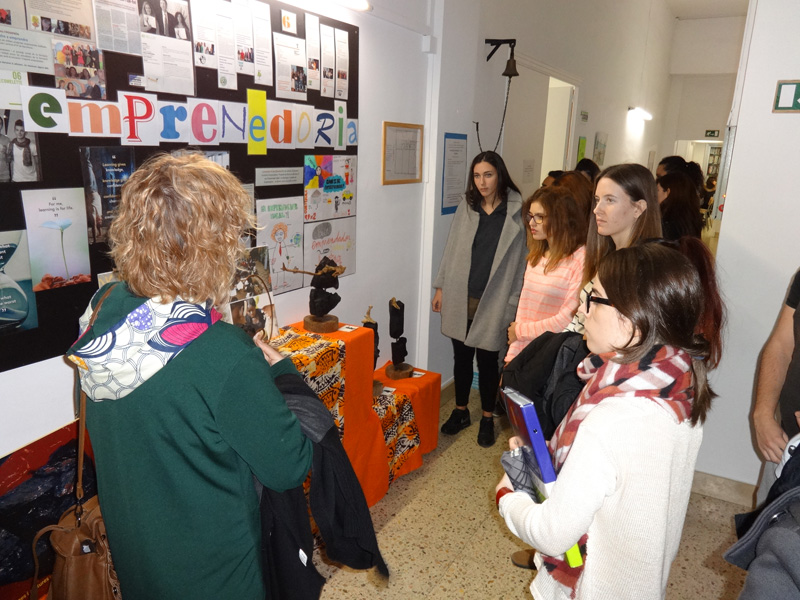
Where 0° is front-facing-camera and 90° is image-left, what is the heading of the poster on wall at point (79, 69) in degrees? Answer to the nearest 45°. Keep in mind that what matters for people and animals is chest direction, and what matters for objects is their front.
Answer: approximately 315°

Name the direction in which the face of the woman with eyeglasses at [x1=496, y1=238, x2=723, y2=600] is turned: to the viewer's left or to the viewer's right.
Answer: to the viewer's left

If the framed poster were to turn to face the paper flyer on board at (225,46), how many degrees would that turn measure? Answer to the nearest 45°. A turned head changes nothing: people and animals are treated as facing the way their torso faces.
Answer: approximately 90° to its right

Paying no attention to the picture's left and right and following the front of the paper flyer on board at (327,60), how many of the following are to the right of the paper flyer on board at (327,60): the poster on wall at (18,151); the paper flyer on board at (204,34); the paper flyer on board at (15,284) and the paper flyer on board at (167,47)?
4

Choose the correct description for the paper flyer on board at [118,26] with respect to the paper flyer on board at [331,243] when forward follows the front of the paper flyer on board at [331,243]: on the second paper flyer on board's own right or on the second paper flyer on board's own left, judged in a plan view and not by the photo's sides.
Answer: on the second paper flyer on board's own right

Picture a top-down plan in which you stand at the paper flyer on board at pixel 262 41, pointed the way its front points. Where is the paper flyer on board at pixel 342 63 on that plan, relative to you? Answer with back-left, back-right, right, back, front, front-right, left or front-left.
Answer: left

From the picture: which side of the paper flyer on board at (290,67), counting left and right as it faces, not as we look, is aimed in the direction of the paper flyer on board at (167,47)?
right

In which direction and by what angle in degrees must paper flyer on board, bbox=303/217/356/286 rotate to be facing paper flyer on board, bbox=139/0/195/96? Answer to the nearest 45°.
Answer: approximately 90° to its right

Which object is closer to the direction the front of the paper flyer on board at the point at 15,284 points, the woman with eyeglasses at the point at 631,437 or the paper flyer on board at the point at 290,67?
the woman with eyeglasses

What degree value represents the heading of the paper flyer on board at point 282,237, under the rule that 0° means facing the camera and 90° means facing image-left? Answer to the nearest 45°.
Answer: approximately 315°

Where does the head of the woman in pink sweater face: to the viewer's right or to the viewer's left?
to the viewer's left
